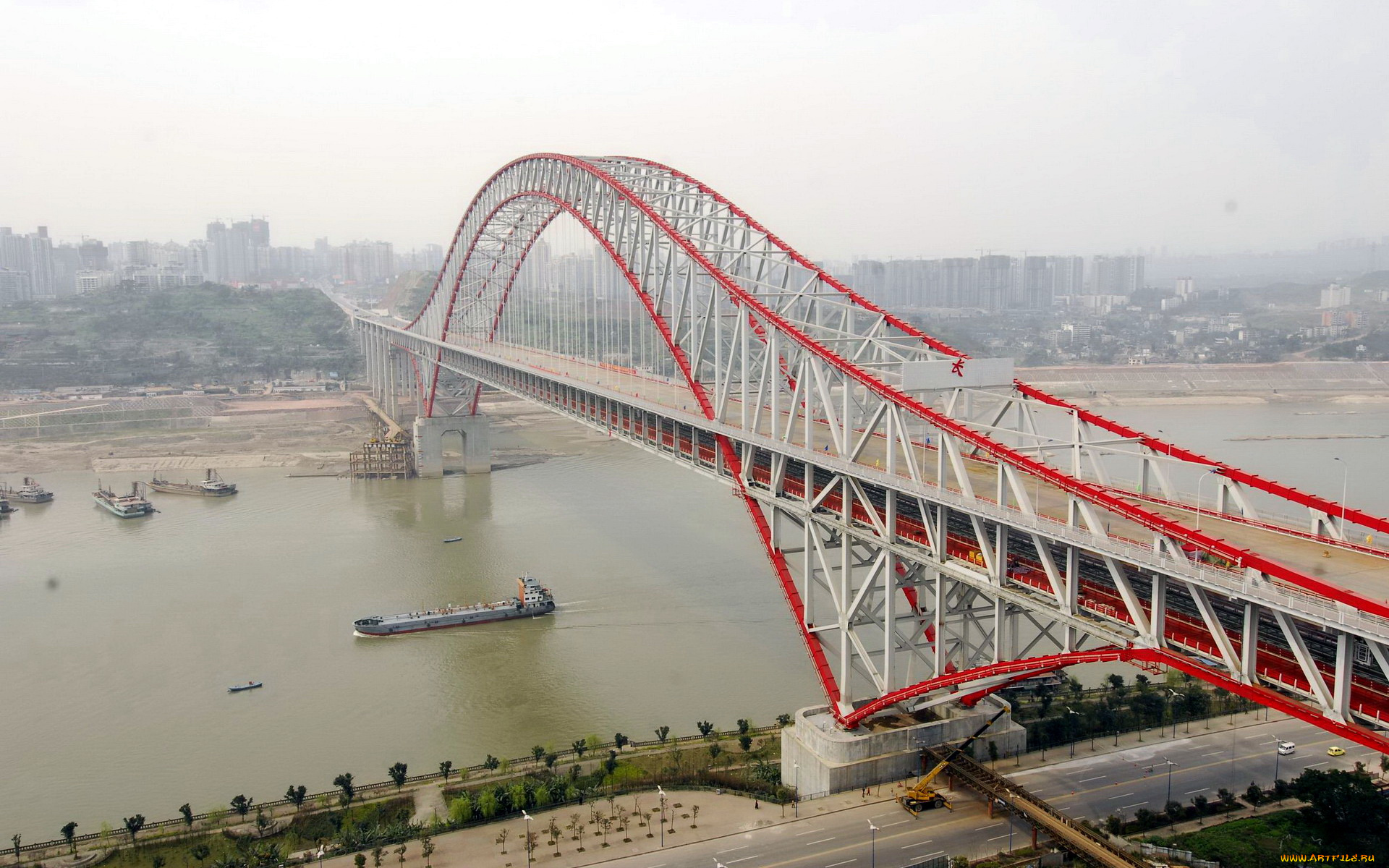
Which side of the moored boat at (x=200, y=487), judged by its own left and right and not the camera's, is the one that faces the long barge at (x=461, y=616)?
left

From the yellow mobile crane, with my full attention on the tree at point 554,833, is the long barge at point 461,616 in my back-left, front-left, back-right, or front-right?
front-right

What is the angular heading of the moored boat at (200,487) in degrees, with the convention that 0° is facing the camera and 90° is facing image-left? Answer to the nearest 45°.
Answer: approximately 90°

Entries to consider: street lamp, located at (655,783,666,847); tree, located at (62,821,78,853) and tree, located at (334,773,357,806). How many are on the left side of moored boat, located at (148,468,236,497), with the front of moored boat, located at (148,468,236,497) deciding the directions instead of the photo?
3

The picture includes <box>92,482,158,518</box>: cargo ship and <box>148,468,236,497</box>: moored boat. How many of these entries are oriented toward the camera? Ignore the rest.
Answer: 0

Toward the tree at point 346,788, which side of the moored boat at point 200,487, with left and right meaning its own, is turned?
left

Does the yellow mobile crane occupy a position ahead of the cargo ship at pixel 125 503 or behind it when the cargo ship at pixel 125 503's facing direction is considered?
behind

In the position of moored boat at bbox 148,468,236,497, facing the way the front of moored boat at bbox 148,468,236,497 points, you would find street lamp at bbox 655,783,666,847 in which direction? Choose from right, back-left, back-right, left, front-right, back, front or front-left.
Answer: left

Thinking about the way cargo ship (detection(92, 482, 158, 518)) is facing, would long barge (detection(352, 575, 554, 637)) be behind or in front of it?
behind

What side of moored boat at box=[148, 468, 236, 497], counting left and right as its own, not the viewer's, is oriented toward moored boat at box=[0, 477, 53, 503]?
front

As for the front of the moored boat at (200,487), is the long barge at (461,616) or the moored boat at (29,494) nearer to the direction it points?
the moored boat
